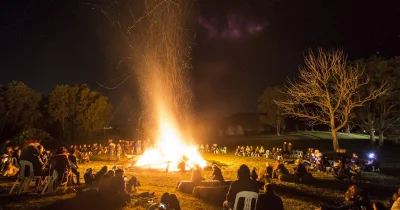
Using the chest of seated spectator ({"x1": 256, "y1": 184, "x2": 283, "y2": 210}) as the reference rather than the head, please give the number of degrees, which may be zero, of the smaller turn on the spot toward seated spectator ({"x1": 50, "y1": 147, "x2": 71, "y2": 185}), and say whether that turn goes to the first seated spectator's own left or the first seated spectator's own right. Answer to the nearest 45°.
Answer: approximately 45° to the first seated spectator's own left

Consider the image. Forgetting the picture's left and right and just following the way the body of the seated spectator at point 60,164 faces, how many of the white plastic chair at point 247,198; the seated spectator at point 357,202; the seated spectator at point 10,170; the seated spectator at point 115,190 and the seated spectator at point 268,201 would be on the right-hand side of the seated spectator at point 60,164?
4

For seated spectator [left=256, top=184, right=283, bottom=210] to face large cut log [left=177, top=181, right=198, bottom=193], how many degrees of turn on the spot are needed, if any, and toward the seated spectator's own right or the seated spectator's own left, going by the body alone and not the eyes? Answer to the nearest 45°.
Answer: approximately 45° to the seated spectator's own left

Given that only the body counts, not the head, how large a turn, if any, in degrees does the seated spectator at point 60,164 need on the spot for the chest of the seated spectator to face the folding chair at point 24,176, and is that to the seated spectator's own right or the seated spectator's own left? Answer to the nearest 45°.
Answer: approximately 135° to the seated spectator's own left

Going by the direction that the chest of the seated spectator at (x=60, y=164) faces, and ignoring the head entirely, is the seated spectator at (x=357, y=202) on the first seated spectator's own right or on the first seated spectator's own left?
on the first seated spectator's own right

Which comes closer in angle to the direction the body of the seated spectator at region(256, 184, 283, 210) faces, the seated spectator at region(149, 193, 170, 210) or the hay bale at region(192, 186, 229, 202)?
the hay bale

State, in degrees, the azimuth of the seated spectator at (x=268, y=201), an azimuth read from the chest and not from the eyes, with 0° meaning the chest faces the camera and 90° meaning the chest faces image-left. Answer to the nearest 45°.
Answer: approximately 180°

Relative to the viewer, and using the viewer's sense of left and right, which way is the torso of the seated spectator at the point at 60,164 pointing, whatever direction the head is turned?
facing away from the viewer and to the right of the viewer

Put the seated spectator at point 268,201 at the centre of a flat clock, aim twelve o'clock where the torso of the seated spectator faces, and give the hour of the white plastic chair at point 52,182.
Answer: The white plastic chair is roughly at 10 o'clock from the seated spectator.
